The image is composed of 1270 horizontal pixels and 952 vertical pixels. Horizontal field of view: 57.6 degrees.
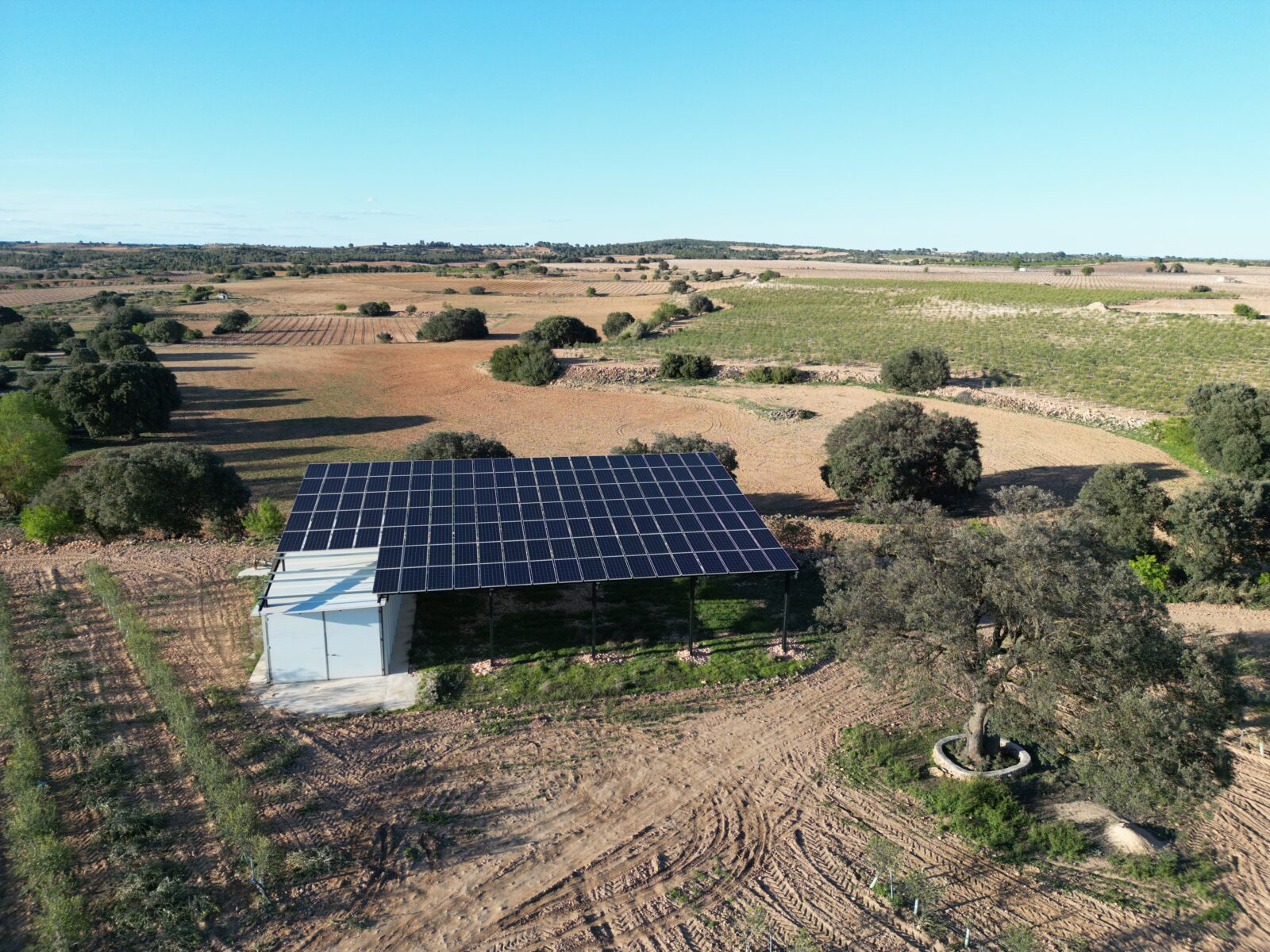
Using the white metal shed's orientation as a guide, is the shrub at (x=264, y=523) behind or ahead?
behind

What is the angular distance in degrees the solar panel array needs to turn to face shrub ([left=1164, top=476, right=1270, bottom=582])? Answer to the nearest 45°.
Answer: approximately 90° to its left

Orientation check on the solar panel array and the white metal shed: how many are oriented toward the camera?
2

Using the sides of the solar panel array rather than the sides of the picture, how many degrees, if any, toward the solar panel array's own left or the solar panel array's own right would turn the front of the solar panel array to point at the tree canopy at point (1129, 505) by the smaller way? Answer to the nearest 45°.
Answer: approximately 90° to the solar panel array's own left

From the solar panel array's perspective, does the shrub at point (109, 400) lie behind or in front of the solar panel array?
behind

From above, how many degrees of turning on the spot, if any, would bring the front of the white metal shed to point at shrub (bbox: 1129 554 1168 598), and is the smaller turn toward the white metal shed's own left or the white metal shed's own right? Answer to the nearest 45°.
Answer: approximately 90° to the white metal shed's own left

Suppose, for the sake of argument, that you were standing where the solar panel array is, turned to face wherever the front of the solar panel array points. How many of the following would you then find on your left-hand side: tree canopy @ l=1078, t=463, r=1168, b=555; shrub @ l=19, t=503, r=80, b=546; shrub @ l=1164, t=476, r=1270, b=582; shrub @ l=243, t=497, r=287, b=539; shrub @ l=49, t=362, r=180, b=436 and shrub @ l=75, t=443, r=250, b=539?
2

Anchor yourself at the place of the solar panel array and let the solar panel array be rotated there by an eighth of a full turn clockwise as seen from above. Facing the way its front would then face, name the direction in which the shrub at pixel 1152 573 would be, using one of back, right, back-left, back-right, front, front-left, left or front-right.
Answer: back-left

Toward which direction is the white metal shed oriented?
toward the camera

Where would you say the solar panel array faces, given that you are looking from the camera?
facing the viewer

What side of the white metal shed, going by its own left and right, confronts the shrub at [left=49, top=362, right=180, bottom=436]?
back

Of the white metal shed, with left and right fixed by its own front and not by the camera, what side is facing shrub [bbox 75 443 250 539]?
back
